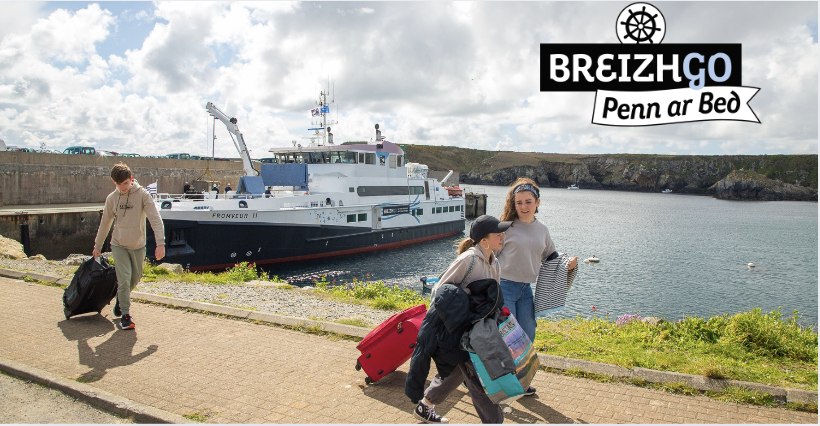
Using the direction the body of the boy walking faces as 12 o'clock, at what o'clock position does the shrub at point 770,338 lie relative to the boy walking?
The shrub is roughly at 10 o'clock from the boy walking.

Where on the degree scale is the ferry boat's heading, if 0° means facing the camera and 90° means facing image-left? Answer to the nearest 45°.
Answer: approximately 45°

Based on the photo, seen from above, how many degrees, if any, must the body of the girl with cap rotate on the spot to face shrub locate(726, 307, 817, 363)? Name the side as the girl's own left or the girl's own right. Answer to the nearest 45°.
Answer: approximately 45° to the girl's own left

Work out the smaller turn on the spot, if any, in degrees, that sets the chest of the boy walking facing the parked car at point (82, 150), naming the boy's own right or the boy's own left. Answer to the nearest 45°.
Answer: approximately 180°

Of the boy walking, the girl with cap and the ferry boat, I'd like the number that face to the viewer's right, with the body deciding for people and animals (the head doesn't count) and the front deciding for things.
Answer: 1
